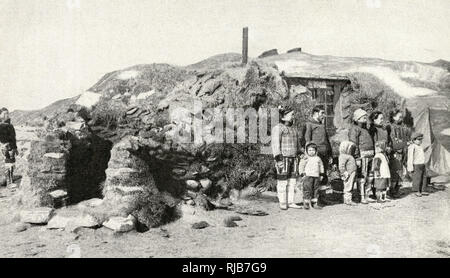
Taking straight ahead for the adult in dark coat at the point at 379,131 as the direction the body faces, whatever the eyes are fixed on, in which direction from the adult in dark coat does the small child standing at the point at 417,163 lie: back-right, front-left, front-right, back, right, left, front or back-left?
left

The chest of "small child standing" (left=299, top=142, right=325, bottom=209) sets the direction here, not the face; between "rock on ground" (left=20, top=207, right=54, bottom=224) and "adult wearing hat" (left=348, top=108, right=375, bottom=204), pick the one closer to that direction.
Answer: the rock on ground

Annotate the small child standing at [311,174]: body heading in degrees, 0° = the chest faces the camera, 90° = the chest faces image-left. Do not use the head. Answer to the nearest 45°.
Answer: approximately 0°

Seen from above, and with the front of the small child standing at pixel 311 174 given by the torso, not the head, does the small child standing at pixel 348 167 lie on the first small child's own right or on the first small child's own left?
on the first small child's own left

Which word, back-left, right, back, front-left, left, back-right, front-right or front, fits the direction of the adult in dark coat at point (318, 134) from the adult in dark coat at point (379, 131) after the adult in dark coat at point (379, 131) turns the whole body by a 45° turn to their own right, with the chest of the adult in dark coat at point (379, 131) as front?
front-right

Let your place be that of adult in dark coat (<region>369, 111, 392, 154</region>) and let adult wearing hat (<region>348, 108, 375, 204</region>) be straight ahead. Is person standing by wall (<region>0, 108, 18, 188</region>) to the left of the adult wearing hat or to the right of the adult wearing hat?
right

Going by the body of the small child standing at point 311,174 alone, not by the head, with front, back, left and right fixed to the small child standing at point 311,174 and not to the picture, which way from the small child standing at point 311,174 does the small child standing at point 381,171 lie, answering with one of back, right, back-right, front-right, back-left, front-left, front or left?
back-left

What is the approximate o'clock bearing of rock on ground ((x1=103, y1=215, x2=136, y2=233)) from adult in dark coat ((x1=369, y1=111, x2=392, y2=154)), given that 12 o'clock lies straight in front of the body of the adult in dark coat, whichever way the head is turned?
The rock on ground is roughly at 3 o'clock from the adult in dark coat.

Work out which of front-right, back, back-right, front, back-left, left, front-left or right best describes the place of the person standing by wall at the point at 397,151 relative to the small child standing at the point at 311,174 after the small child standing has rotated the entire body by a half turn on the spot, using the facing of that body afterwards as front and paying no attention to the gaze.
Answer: front-right

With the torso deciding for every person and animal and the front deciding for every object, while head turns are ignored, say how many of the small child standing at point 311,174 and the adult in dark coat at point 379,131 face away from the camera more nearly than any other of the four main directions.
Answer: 0

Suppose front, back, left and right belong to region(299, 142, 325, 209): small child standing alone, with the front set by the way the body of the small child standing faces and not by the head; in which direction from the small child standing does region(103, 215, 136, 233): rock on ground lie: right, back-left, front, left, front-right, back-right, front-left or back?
front-right

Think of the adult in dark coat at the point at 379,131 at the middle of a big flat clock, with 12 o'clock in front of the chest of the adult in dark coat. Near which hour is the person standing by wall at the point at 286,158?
The person standing by wall is roughly at 3 o'clock from the adult in dark coat.
